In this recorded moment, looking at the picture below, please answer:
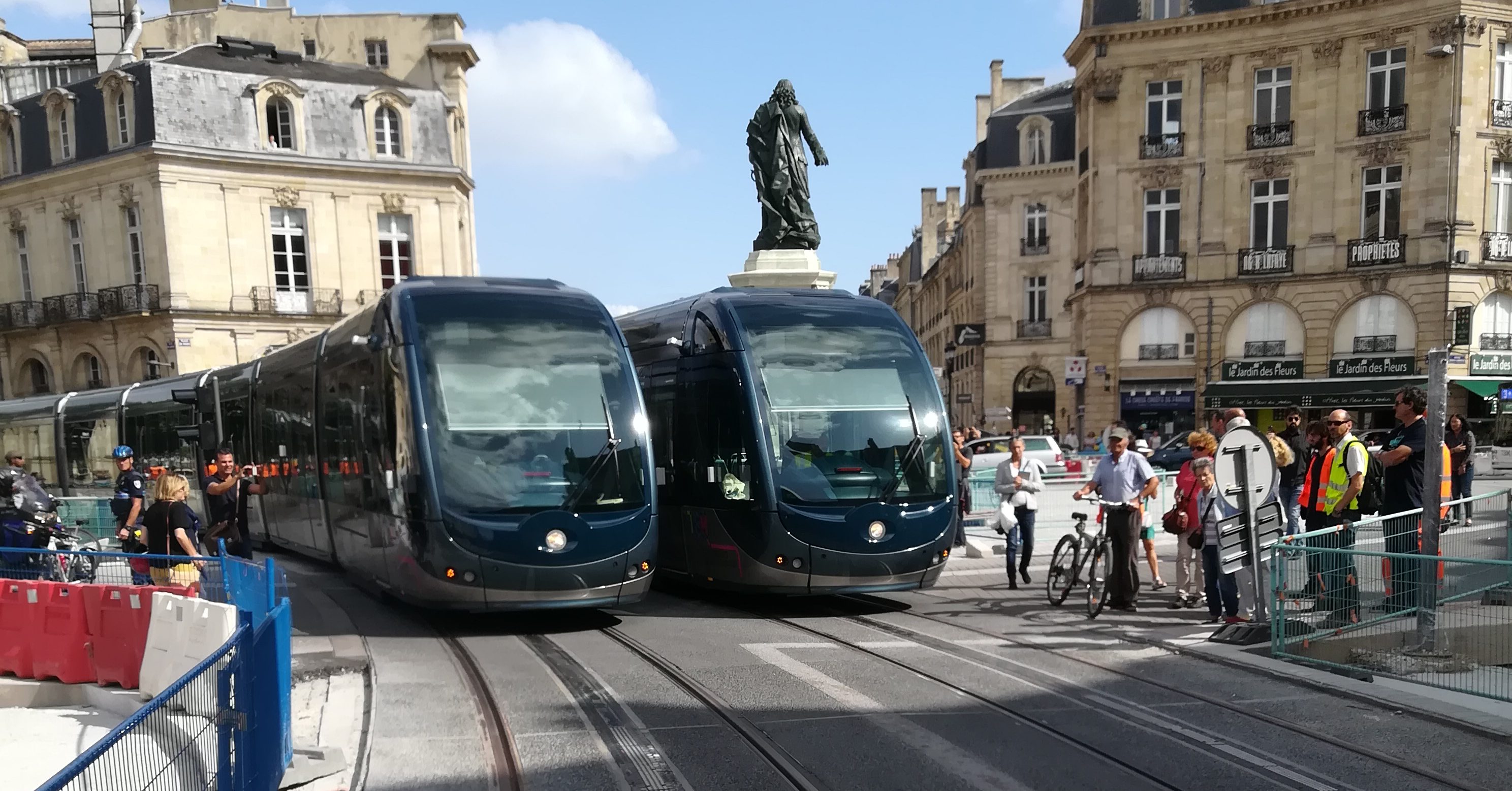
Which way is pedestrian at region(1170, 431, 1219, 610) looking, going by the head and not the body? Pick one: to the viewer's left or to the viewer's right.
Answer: to the viewer's left

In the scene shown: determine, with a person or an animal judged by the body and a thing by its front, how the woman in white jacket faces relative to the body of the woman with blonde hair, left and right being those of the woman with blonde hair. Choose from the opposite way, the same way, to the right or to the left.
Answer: the opposite way

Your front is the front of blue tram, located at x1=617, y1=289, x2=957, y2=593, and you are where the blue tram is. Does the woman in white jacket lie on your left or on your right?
on your left

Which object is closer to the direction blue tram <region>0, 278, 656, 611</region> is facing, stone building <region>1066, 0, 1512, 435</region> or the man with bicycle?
the man with bicycle

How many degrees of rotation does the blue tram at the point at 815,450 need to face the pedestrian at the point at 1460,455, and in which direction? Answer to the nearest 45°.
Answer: approximately 90° to its left

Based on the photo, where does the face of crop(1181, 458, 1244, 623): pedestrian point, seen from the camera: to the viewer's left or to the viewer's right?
to the viewer's left

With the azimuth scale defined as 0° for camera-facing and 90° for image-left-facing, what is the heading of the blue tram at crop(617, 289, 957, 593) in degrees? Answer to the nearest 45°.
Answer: approximately 315°

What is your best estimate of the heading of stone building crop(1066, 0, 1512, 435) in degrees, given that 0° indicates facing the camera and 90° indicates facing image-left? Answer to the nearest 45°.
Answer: approximately 0°

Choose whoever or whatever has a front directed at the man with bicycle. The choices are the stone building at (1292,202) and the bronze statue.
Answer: the stone building

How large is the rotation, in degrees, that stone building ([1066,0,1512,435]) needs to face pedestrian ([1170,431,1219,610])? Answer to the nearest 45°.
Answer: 0° — it already faces them
